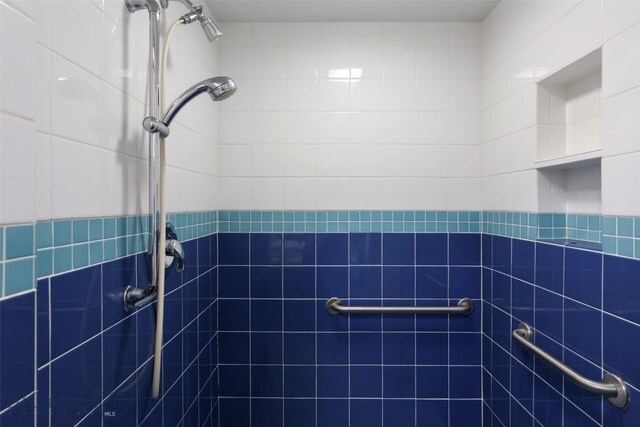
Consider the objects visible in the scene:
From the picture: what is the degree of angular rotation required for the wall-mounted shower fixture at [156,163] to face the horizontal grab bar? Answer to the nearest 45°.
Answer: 0° — it already faces it

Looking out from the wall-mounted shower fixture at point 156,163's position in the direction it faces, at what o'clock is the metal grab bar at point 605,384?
The metal grab bar is roughly at 1 o'clock from the wall-mounted shower fixture.

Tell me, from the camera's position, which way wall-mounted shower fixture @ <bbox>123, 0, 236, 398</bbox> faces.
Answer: facing to the right of the viewer

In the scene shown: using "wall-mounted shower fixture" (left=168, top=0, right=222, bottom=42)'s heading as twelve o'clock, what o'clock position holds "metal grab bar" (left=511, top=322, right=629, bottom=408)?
The metal grab bar is roughly at 1 o'clock from the wall-mounted shower fixture.

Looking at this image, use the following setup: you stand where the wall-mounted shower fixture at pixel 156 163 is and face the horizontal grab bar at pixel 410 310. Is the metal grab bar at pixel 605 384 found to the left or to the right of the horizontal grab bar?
right
